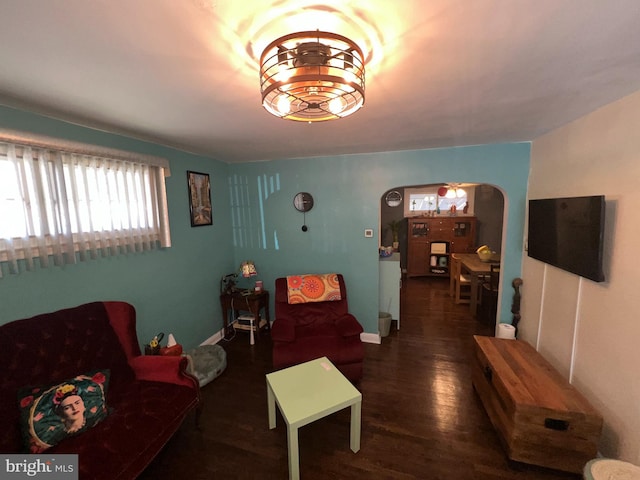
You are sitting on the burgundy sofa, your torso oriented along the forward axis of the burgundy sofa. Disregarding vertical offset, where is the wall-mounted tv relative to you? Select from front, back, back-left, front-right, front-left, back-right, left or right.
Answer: front

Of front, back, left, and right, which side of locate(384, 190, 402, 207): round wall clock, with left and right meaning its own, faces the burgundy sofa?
front

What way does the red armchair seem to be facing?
toward the camera

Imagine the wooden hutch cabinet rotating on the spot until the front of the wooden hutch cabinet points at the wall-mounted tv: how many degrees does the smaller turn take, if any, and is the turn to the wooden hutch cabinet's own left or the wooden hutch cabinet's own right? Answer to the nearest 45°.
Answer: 0° — it already faces it

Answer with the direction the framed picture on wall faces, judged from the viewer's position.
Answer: facing the viewer and to the right of the viewer

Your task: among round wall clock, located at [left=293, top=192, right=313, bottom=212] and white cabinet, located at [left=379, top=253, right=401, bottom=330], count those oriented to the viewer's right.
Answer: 1

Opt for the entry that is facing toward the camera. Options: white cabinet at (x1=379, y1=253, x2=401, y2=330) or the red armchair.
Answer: the red armchair

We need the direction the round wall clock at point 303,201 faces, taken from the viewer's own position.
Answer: facing the viewer

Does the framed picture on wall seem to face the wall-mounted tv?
yes

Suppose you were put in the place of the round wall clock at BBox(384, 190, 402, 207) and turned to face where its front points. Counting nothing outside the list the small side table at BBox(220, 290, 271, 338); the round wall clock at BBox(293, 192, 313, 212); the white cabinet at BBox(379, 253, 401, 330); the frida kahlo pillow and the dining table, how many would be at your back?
0

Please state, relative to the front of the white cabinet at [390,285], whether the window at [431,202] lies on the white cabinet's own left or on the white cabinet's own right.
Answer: on the white cabinet's own left

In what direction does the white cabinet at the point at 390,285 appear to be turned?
to the viewer's right

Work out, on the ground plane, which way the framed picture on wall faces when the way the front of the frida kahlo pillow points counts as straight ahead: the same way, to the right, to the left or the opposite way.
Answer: the same way

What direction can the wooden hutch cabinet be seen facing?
toward the camera

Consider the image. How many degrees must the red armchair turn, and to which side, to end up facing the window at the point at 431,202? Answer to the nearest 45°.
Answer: approximately 135° to its left

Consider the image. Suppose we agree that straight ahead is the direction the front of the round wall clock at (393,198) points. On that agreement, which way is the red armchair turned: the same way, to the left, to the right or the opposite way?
the same way
